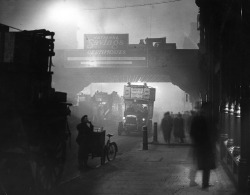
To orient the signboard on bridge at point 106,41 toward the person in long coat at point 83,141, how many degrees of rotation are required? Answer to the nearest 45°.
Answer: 0° — it already faces them

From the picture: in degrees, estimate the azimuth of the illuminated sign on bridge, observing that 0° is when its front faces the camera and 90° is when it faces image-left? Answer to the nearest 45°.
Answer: approximately 0°

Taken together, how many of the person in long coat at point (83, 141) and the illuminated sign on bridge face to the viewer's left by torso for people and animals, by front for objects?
0

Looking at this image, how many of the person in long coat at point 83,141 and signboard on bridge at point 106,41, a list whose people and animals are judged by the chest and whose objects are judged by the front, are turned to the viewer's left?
0

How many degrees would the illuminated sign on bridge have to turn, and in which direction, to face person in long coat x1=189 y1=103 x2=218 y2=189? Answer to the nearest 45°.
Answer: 0° — it already faces them

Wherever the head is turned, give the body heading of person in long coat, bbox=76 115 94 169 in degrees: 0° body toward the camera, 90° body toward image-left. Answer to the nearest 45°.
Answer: approximately 315°

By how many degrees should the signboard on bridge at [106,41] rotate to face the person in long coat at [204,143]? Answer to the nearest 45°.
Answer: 0° — it already faces them

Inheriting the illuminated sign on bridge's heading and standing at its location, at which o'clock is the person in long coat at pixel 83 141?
The person in long coat is roughly at 12 o'clock from the illuminated sign on bridge.

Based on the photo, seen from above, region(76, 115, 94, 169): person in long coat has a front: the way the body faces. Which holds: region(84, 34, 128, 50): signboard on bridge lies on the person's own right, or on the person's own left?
on the person's own left
